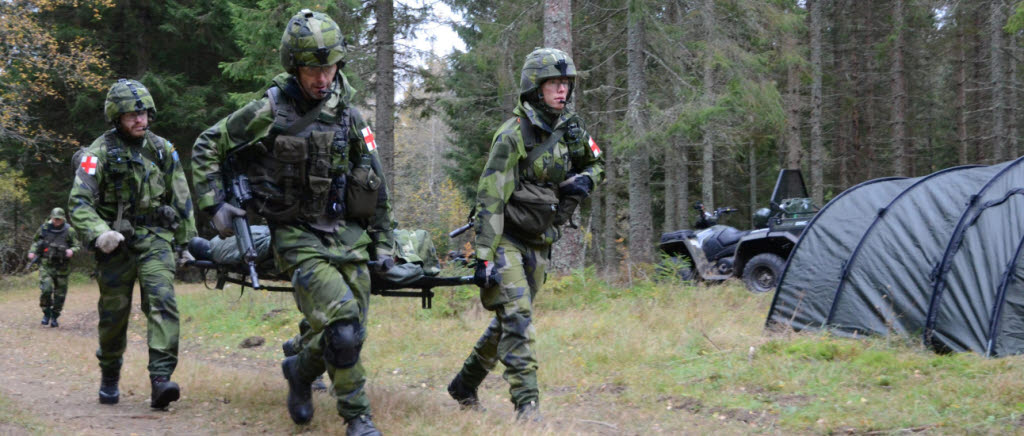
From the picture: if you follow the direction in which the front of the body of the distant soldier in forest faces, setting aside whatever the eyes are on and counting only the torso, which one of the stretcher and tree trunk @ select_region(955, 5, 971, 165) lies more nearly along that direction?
the stretcher

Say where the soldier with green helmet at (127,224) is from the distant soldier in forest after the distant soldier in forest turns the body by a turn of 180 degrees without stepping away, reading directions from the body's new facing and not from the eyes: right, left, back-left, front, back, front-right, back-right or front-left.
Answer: back

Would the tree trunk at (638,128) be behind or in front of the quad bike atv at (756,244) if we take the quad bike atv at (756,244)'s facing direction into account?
in front

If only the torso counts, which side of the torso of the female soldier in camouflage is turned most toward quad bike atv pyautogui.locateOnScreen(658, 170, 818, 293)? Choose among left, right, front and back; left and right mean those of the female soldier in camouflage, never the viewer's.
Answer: left

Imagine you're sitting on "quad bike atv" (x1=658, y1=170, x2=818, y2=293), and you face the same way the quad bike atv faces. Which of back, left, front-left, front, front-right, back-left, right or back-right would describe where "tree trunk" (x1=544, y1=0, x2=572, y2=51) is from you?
front-left

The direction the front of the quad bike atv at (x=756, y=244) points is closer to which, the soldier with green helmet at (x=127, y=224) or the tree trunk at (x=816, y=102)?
the soldier with green helmet

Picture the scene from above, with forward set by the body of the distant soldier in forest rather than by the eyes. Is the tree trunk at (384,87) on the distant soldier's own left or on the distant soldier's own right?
on the distant soldier's own left

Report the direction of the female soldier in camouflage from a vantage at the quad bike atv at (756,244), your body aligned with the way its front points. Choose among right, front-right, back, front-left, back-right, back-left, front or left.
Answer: left

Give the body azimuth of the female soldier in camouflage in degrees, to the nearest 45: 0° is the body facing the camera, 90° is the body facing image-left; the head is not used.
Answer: approximately 315°

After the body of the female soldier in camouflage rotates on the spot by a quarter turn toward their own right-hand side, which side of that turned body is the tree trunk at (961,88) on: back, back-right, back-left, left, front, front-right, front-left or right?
back

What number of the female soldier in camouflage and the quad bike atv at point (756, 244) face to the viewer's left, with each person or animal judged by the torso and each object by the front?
1

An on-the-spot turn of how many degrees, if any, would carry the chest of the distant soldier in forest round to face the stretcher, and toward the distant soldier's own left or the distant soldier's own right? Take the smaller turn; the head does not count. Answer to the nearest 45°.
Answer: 0° — they already face it

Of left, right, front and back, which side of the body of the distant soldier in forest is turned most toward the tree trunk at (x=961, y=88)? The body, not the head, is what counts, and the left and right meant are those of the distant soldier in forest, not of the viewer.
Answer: left

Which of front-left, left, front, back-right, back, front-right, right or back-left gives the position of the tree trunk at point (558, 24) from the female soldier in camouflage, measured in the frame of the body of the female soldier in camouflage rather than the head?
back-left

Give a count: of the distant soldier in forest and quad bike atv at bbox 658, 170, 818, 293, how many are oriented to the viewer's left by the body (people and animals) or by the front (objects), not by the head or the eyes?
1

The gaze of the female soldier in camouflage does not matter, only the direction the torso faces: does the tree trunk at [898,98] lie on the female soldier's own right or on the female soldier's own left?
on the female soldier's own left

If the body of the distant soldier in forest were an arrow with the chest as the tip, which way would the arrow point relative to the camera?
toward the camera

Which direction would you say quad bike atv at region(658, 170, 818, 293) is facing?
to the viewer's left
